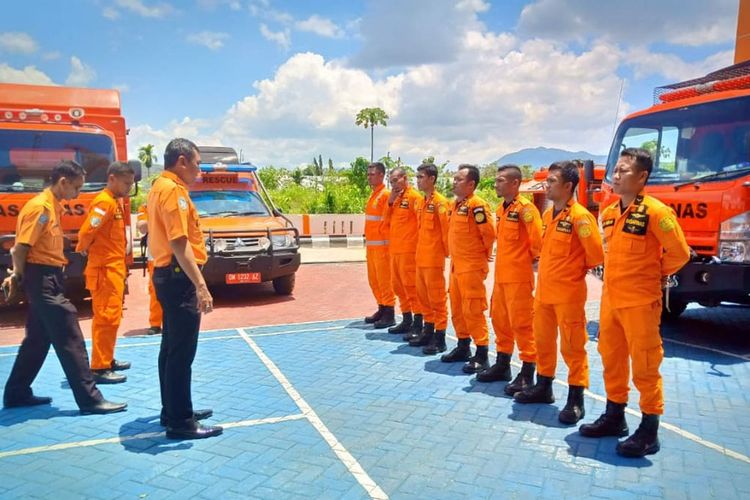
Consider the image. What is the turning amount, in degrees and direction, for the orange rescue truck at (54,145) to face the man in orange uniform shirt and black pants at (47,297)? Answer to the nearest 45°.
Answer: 0° — it already faces them

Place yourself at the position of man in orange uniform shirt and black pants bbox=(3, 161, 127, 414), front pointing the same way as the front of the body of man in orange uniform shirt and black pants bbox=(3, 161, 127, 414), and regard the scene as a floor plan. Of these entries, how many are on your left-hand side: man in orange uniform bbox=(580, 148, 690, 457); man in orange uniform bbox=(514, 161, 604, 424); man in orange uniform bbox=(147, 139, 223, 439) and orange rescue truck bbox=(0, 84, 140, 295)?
1

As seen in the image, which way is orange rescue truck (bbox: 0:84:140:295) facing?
toward the camera

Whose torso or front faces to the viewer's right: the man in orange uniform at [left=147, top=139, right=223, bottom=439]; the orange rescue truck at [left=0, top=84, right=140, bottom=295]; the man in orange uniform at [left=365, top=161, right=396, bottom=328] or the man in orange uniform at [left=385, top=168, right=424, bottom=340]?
the man in orange uniform at [left=147, top=139, right=223, bottom=439]

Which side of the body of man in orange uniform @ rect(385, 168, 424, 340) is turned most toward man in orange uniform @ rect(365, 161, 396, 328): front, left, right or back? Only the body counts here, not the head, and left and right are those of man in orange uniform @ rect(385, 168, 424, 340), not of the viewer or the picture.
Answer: right

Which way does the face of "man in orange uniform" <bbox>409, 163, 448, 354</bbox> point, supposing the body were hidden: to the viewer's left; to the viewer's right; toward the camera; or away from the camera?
to the viewer's left

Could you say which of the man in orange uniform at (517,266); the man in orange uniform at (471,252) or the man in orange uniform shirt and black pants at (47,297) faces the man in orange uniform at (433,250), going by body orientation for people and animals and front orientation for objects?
the man in orange uniform shirt and black pants at (47,297)

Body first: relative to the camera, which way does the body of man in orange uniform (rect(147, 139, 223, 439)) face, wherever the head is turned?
to the viewer's right

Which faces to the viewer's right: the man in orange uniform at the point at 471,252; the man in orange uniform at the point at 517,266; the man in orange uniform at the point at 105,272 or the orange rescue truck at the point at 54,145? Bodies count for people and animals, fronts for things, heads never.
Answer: the man in orange uniform at the point at 105,272

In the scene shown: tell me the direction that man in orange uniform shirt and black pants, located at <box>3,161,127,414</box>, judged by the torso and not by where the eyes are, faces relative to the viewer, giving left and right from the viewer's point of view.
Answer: facing to the right of the viewer

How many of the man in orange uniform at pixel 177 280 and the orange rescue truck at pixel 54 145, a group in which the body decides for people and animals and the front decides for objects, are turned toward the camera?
1

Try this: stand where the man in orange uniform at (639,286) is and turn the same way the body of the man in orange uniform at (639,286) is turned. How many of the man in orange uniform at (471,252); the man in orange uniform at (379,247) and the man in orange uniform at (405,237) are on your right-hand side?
3

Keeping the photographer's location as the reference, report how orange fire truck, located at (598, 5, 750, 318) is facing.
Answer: facing the viewer and to the left of the viewer

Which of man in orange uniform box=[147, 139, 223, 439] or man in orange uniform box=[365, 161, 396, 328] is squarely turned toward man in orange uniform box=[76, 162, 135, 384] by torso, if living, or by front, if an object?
man in orange uniform box=[365, 161, 396, 328]

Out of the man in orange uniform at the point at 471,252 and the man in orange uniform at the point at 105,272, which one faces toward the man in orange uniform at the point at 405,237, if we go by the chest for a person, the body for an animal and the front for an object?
the man in orange uniform at the point at 105,272

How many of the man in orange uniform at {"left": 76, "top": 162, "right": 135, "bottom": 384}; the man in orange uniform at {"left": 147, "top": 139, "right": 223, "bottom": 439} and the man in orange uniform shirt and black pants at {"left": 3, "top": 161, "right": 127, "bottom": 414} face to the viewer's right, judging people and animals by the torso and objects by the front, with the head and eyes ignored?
3

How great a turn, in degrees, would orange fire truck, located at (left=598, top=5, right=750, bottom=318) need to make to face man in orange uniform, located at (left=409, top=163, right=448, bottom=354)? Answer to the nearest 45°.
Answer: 0° — it already faces them

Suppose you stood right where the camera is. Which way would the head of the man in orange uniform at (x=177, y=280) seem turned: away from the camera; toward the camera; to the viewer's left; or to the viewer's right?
to the viewer's right

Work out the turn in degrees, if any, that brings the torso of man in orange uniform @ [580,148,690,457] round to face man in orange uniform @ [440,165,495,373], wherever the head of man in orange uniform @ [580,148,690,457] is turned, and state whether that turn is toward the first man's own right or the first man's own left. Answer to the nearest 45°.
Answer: approximately 90° to the first man's own right

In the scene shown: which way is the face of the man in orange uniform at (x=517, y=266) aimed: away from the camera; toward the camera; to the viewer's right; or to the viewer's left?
to the viewer's left
